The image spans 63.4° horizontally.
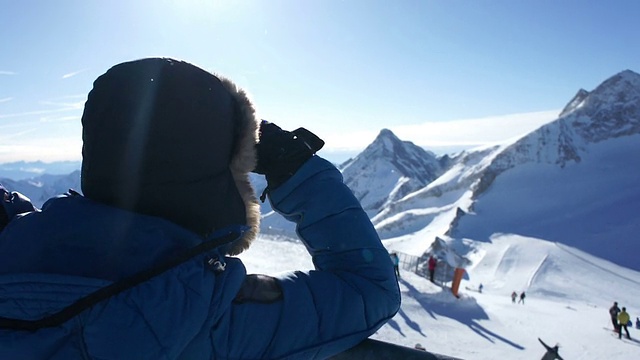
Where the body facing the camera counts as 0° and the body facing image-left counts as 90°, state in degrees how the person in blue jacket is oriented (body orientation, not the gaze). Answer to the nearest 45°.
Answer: approximately 225°

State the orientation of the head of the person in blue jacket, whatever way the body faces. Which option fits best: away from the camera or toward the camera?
away from the camera
